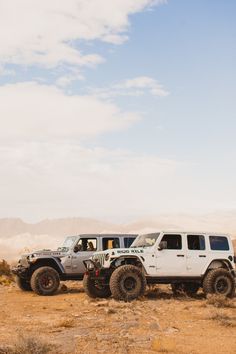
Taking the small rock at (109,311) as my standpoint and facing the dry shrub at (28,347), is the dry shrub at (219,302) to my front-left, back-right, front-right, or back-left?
back-left

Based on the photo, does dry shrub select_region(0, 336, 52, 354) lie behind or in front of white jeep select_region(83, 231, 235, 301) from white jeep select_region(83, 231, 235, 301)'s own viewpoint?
in front

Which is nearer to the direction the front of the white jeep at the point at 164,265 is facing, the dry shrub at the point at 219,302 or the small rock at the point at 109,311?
the small rock

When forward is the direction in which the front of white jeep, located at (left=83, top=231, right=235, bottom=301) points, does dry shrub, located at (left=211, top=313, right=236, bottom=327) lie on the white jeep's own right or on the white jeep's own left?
on the white jeep's own left

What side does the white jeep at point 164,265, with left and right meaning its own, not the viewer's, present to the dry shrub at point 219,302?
left

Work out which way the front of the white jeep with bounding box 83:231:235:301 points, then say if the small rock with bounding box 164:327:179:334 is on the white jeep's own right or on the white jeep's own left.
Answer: on the white jeep's own left

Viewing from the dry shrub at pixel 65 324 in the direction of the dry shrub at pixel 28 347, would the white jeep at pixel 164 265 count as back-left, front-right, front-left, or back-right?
back-left

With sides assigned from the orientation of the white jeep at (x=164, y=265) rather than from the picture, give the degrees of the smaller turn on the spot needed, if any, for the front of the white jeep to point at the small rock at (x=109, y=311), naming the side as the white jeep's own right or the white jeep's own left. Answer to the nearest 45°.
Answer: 0° — it already faces it

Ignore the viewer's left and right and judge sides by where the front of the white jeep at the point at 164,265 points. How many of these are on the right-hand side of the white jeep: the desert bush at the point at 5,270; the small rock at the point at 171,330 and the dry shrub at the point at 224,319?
1

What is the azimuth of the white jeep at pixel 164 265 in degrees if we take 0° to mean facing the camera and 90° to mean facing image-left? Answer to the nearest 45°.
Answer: approximately 45°
